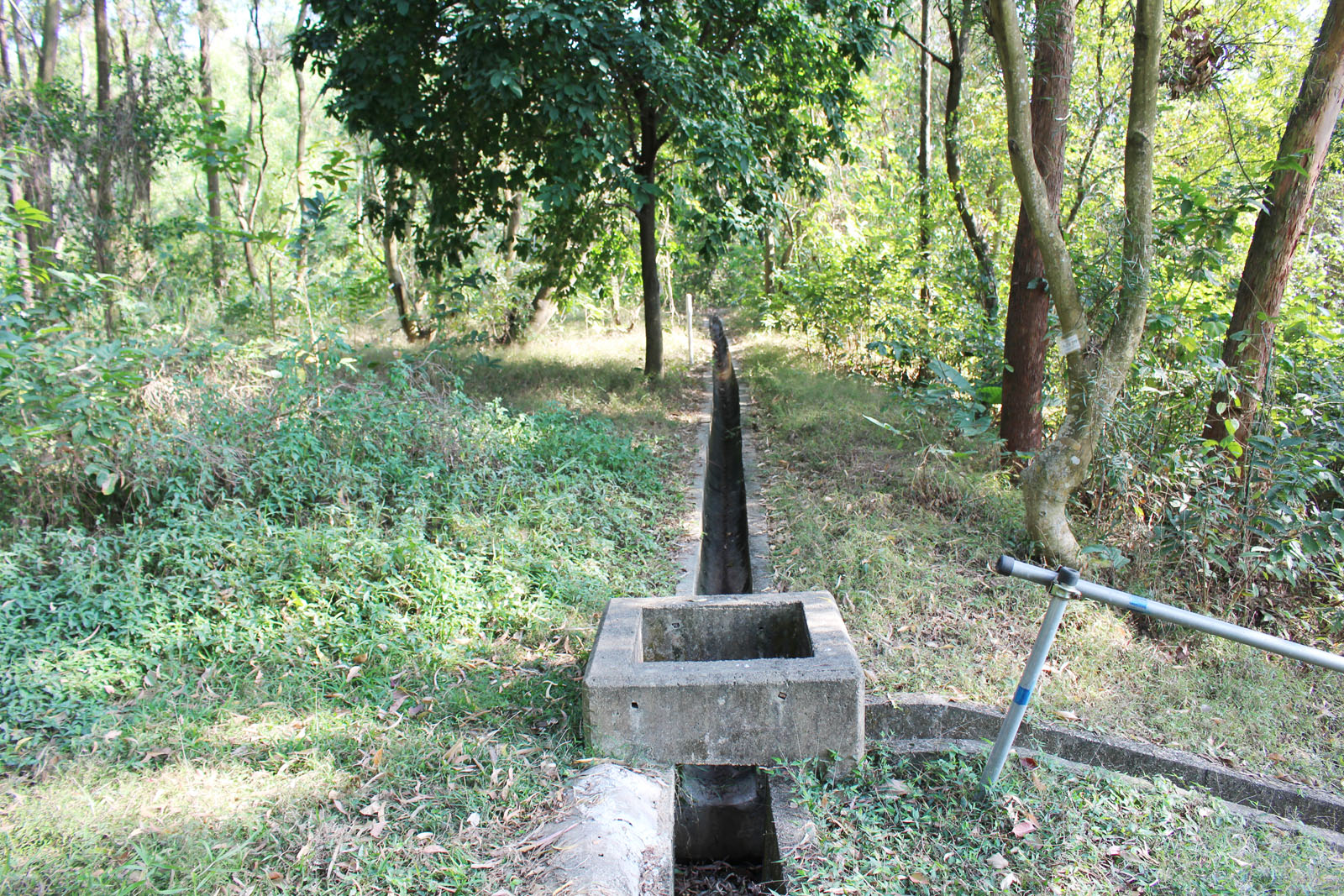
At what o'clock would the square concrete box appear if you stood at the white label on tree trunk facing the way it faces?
The square concrete box is roughly at 1 o'clock from the white label on tree trunk.

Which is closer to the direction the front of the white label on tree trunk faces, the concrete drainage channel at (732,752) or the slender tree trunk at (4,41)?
the concrete drainage channel

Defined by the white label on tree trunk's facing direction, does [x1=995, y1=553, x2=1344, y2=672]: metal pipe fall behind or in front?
in front

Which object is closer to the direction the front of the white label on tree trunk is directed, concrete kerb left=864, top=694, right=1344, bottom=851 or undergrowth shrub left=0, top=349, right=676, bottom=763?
the concrete kerb

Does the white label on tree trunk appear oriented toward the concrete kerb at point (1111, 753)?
yes

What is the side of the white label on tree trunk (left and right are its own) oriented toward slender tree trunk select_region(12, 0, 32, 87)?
right

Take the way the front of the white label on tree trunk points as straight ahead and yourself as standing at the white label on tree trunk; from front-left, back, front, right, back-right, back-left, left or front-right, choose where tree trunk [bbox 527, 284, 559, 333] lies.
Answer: back-right

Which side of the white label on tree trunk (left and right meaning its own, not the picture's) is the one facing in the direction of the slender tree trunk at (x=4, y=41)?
right

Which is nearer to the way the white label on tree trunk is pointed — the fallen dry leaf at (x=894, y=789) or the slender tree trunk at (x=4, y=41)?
the fallen dry leaf
